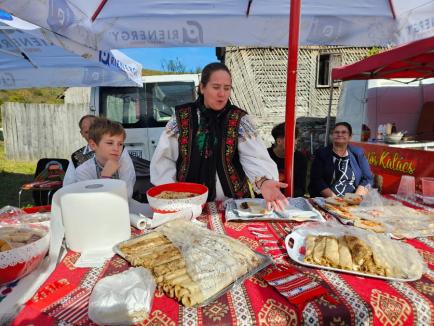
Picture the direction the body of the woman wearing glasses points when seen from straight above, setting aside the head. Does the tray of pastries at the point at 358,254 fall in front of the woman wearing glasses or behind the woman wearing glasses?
in front

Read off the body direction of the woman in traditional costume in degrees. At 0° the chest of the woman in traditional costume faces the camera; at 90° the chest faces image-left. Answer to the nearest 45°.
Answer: approximately 0°

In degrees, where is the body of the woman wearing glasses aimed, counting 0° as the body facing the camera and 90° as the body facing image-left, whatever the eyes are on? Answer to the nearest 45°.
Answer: approximately 0°

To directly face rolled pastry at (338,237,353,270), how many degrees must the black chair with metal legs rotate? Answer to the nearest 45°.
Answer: approximately 45° to its left

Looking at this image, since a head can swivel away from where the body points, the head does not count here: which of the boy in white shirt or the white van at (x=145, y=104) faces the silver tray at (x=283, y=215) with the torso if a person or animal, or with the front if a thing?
the boy in white shirt

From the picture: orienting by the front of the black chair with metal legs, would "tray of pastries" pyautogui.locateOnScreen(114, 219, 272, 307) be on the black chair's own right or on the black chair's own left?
on the black chair's own left

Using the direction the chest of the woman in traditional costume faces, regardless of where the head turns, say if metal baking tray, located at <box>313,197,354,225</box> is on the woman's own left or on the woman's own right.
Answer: on the woman's own left

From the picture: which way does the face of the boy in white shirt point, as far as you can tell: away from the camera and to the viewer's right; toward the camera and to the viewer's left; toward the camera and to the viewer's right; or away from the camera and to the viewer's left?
toward the camera and to the viewer's right
